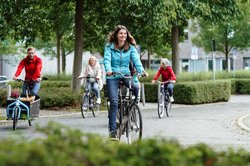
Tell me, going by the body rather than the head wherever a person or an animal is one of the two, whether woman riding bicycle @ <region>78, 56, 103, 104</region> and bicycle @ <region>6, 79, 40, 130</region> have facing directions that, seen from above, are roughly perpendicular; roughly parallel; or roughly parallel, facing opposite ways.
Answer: roughly parallel

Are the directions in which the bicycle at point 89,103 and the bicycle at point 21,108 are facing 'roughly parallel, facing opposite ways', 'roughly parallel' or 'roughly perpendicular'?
roughly parallel

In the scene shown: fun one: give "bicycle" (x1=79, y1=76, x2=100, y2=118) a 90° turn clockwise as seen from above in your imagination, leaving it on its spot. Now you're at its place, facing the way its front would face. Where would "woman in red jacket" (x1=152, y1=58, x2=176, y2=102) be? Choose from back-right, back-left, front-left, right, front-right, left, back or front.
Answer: back-right

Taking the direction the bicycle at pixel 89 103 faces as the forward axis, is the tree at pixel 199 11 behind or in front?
behind

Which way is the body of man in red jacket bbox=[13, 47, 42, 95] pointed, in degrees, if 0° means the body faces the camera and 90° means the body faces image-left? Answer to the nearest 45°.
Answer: approximately 45°

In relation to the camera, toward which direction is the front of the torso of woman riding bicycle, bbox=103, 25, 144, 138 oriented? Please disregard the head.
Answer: toward the camera

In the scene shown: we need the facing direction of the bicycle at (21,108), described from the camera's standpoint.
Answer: facing the viewer and to the left of the viewer
